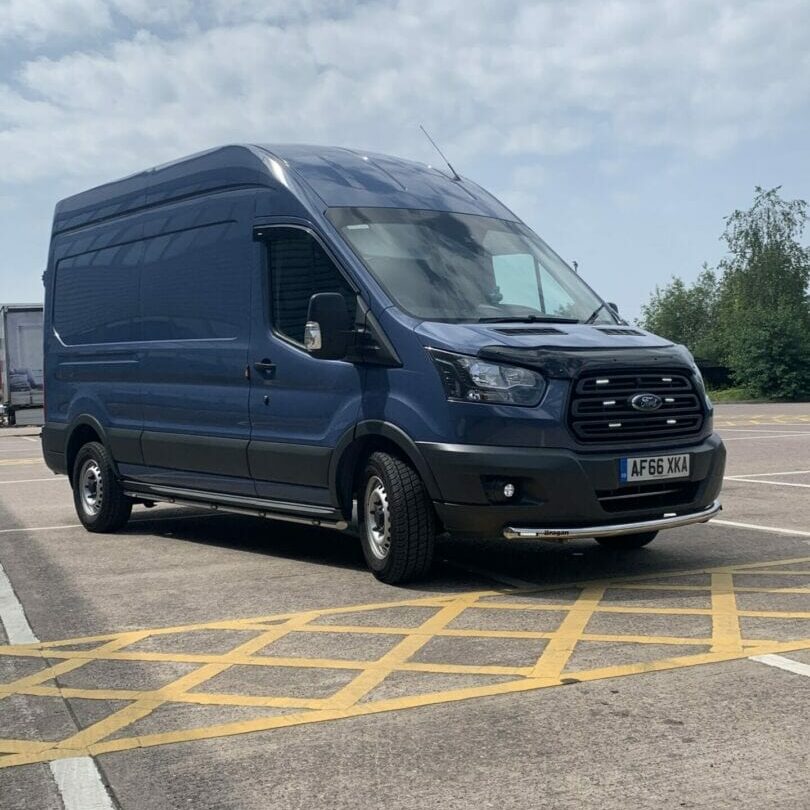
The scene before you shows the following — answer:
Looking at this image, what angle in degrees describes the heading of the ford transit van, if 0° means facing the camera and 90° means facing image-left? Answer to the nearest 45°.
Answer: approximately 315°

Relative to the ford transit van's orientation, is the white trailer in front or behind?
behind
